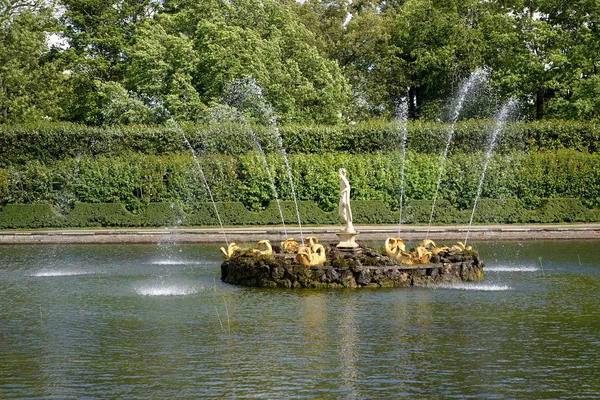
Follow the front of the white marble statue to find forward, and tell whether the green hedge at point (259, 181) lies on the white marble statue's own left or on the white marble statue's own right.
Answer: on the white marble statue's own right

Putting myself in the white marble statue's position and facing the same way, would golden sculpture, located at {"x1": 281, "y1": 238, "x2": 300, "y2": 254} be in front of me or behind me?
in front

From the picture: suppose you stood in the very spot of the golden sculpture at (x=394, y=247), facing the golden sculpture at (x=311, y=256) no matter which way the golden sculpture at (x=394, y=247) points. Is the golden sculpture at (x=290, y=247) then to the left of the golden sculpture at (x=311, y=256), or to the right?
right
